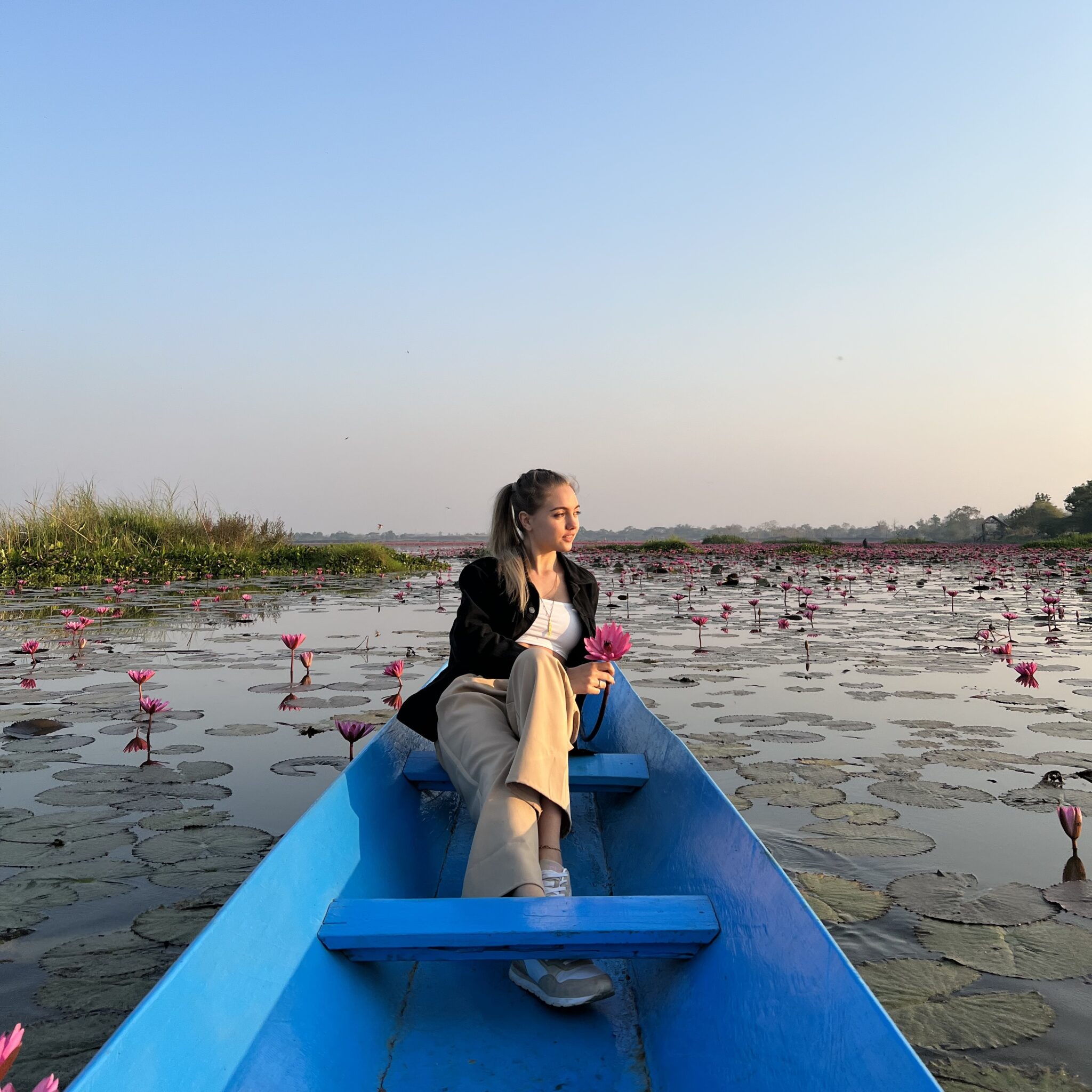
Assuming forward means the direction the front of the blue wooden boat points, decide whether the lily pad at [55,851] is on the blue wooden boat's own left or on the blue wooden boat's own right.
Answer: on the blue wooden boat's own left

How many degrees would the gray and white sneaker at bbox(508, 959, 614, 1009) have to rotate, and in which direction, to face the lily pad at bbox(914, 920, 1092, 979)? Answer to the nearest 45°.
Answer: approximately 45° to its left

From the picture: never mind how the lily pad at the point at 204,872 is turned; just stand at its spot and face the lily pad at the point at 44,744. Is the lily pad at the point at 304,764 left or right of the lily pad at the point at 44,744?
right

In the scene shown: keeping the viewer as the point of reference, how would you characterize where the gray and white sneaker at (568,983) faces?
facing the viewer and to the right of the viewer

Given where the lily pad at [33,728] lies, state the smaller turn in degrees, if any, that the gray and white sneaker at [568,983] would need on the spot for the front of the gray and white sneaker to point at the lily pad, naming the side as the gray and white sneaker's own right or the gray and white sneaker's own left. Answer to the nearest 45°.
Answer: approximately 180°

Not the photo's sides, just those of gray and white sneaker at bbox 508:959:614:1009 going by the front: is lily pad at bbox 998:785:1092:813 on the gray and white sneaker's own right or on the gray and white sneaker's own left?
on the gray and white sneaker's own left

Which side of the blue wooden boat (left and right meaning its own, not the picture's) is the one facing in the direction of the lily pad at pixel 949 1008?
right

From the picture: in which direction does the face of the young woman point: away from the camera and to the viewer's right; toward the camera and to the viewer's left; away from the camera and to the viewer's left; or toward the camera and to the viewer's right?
toward the camera and to the viewer's right

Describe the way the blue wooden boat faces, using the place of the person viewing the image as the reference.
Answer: facing away from the viewer
